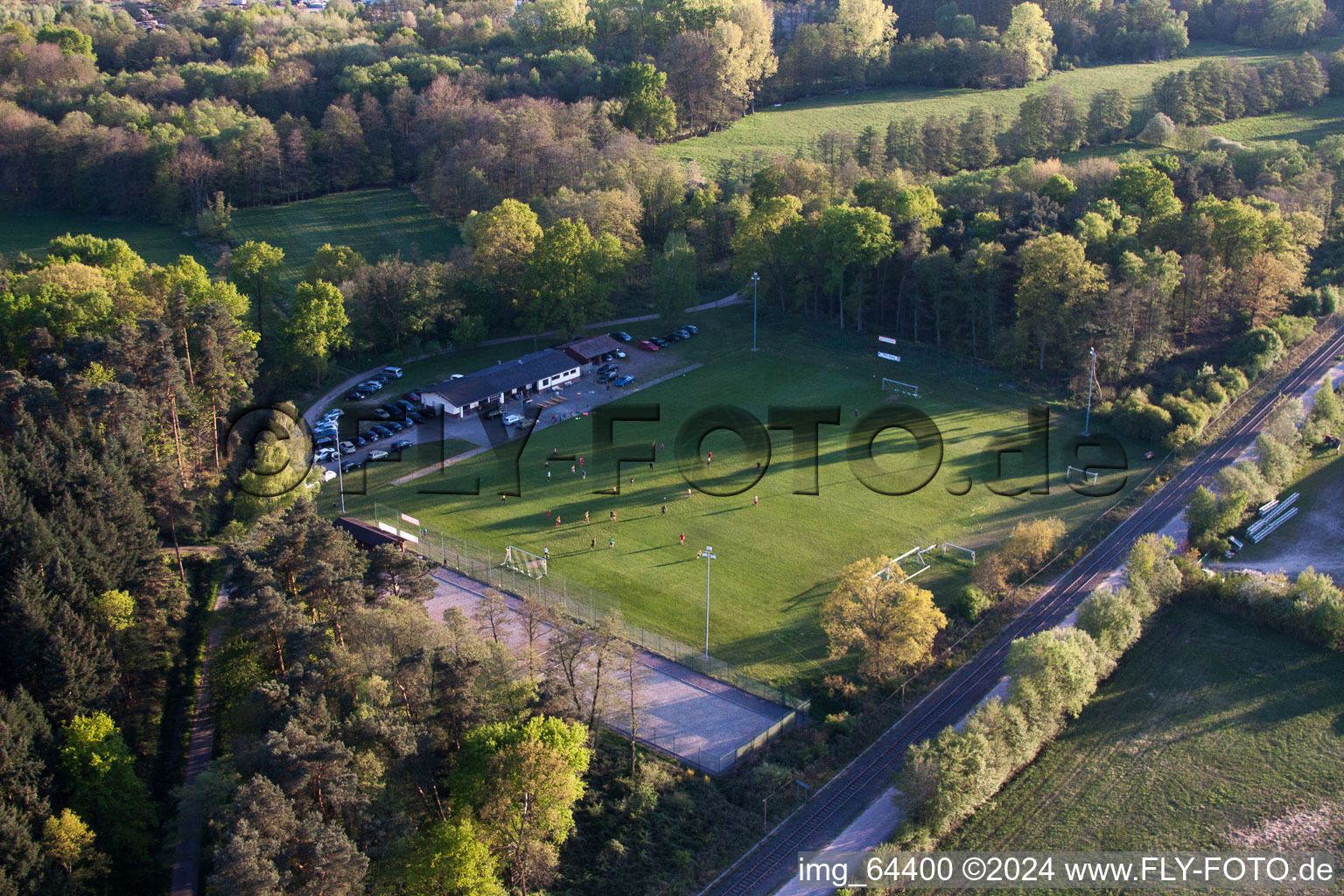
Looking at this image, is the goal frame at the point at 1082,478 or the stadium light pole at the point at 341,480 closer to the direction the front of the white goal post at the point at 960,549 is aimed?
the stadium light pole

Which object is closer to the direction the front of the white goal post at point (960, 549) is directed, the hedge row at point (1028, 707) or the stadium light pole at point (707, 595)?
the stadium light pole

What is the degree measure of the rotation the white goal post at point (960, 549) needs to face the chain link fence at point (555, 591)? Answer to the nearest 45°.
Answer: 0° — it already faces it

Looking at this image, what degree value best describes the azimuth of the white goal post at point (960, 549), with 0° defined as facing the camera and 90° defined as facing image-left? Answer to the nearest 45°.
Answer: approximately 45°
